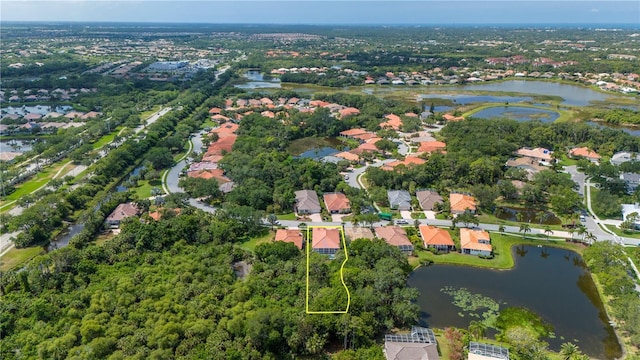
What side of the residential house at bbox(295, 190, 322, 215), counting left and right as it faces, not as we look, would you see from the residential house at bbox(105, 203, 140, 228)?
right

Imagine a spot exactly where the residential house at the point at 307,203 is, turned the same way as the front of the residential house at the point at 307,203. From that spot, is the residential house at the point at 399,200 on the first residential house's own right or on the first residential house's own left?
on the first residential house's own left

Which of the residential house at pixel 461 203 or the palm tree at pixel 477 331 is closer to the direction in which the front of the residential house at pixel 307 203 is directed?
the palm tree

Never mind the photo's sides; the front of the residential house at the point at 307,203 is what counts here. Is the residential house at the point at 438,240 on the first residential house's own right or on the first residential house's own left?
on the first residential house's own left

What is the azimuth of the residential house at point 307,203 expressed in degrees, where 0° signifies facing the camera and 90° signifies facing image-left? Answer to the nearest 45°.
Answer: approximately 0°

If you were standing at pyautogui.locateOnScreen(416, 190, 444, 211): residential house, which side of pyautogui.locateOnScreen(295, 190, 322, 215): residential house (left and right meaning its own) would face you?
left

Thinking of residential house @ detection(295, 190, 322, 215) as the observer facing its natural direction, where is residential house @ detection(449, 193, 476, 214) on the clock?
residential house @ detection(449, 193, 476, 214) is roughly at 9 o'clock from residential house @ detection(295, 190, 322, 215).

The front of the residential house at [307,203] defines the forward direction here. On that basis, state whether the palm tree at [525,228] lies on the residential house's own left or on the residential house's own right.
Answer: on the residential house's own left

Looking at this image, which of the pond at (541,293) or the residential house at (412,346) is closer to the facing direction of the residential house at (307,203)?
the residential house

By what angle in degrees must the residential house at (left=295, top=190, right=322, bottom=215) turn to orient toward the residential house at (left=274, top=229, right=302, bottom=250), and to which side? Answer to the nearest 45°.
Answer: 0° — it already faces it

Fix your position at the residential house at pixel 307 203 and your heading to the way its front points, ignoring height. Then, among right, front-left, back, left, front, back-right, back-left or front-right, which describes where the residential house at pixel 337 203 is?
left

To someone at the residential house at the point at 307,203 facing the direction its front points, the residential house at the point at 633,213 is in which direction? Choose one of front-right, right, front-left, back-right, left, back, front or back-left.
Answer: left

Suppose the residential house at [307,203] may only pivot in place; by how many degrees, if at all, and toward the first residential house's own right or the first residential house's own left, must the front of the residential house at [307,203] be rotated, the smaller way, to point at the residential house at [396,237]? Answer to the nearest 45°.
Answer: approximately 45° to the first residential house's own left

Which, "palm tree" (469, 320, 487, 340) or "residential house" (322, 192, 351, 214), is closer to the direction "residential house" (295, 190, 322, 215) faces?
the palm tree

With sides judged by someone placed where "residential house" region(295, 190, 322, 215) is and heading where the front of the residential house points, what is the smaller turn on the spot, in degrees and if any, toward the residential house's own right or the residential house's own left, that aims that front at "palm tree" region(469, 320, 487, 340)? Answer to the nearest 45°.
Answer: approximately 45° to the residential house's own left

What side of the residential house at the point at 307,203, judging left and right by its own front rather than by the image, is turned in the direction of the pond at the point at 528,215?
left
